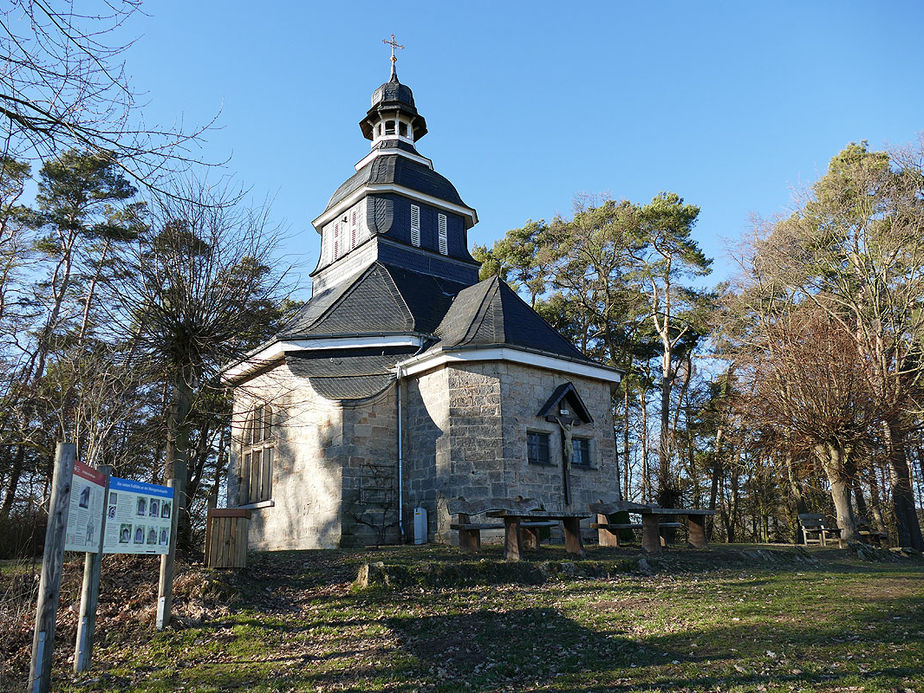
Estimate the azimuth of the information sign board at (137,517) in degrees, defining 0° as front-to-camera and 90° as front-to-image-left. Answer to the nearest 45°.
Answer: approximately 315°

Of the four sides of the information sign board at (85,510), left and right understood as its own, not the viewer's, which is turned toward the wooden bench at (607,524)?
left

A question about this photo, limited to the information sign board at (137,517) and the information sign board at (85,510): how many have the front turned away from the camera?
0

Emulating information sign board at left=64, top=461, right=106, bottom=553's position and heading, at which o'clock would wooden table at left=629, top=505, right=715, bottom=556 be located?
The wooden table is roughly at 10 o'clock from the information sign board.

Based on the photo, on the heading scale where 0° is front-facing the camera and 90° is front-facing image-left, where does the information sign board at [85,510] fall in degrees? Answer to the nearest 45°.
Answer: approximately 315°

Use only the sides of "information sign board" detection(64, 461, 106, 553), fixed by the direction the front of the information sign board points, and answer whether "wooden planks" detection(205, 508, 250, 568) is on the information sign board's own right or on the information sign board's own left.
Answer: on the information sign board's own left

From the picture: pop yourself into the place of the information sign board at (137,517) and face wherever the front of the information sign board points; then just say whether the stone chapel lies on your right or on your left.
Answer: on your left

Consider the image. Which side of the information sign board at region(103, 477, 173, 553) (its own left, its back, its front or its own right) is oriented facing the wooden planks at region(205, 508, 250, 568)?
left
